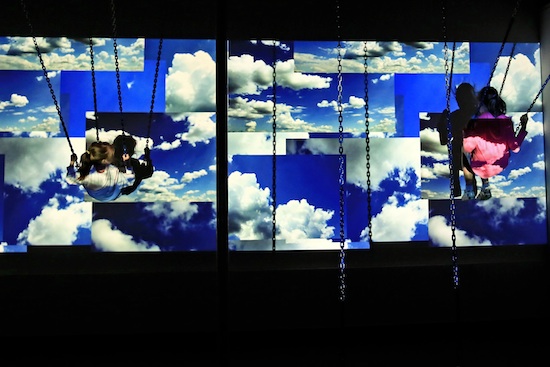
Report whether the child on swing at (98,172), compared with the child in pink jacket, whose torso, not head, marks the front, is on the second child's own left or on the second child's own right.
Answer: on the second child's own left

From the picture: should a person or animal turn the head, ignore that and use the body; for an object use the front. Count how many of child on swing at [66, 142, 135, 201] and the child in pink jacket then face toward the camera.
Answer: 0

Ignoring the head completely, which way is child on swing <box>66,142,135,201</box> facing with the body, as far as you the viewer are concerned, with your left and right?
facing away from the viewer

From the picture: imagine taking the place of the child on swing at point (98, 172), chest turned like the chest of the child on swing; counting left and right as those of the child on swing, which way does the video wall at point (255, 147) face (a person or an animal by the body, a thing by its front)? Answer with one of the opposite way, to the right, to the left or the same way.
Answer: the opposite way

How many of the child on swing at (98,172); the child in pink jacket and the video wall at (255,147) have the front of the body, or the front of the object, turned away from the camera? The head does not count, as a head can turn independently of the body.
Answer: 2

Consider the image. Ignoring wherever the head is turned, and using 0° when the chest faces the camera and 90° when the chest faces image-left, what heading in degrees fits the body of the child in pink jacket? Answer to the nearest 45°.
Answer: approximately 180°

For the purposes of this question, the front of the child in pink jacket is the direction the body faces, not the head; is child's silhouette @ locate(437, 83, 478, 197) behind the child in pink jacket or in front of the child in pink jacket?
in front

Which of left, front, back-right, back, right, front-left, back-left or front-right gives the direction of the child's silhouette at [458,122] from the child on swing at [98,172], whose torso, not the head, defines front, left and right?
right

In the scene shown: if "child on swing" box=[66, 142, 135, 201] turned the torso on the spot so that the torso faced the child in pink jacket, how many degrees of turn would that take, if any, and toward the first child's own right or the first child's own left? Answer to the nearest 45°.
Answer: approximately 90° to the first child's own right

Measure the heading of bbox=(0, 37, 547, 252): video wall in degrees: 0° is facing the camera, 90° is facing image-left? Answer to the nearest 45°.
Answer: approximately 0°

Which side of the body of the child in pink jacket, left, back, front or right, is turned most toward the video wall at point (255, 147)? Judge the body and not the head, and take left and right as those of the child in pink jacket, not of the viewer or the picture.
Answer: left

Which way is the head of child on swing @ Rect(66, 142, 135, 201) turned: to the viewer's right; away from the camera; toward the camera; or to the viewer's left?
away from the camera
